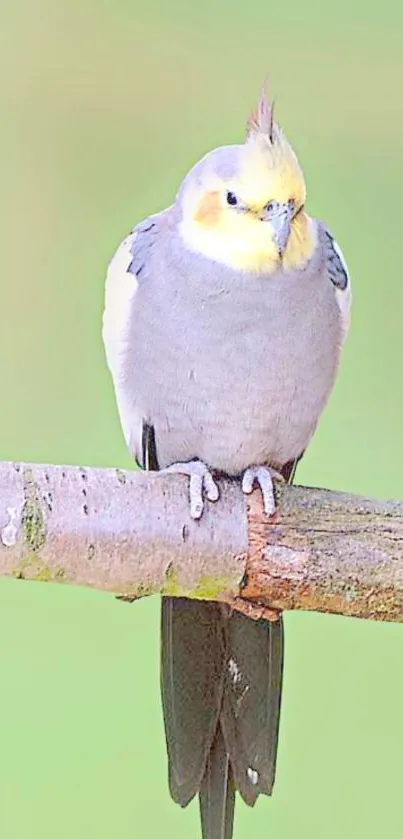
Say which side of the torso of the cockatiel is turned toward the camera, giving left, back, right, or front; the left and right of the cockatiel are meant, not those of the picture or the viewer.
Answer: front
